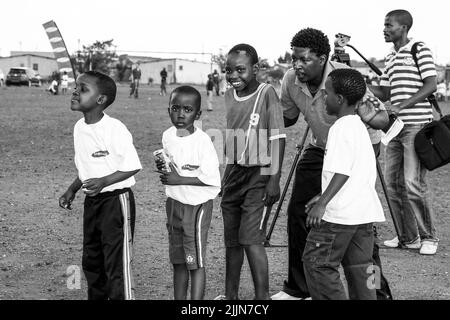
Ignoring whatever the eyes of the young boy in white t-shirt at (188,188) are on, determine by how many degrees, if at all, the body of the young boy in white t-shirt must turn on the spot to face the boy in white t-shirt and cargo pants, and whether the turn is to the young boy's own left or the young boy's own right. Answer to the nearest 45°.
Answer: approximately 90° to the young boy's own left

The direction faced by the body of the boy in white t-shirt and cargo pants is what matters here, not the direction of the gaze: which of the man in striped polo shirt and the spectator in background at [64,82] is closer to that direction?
the spectator in background

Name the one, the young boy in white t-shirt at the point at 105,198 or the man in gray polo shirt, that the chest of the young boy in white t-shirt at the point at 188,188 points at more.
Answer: the young boy in white t-shirt

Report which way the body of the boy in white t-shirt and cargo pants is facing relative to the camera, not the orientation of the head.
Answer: to the viewer's left

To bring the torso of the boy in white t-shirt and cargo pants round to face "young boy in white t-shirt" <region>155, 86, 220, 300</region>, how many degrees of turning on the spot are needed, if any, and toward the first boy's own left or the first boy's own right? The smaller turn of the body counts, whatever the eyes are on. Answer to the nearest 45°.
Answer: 0° — they already face them

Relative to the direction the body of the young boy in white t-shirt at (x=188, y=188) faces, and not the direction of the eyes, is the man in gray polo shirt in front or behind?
behind

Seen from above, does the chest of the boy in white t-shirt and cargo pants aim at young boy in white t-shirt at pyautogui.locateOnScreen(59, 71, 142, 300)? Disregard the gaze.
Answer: yes

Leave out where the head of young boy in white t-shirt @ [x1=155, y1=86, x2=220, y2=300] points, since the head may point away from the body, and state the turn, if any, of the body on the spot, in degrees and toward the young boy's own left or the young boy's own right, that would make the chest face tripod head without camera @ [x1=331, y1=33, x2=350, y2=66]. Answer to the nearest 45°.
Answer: approximately 180°

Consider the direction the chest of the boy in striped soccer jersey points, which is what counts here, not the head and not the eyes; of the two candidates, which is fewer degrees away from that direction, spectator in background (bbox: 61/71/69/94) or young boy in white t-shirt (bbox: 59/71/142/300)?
the young boy in white t-shirt

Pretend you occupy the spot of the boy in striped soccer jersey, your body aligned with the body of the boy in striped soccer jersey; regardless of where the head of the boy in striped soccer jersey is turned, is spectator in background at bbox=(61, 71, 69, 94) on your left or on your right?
on your right
